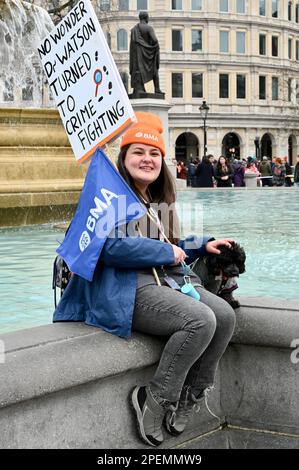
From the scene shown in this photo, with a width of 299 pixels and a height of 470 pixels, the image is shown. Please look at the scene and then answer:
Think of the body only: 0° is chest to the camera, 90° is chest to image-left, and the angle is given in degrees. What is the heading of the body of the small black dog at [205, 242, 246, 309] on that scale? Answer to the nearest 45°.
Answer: approximately 315°

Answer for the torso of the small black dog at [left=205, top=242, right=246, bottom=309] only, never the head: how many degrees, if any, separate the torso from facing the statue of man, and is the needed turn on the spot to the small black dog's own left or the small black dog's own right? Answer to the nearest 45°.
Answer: approximately 135° to the small black dog's own left
